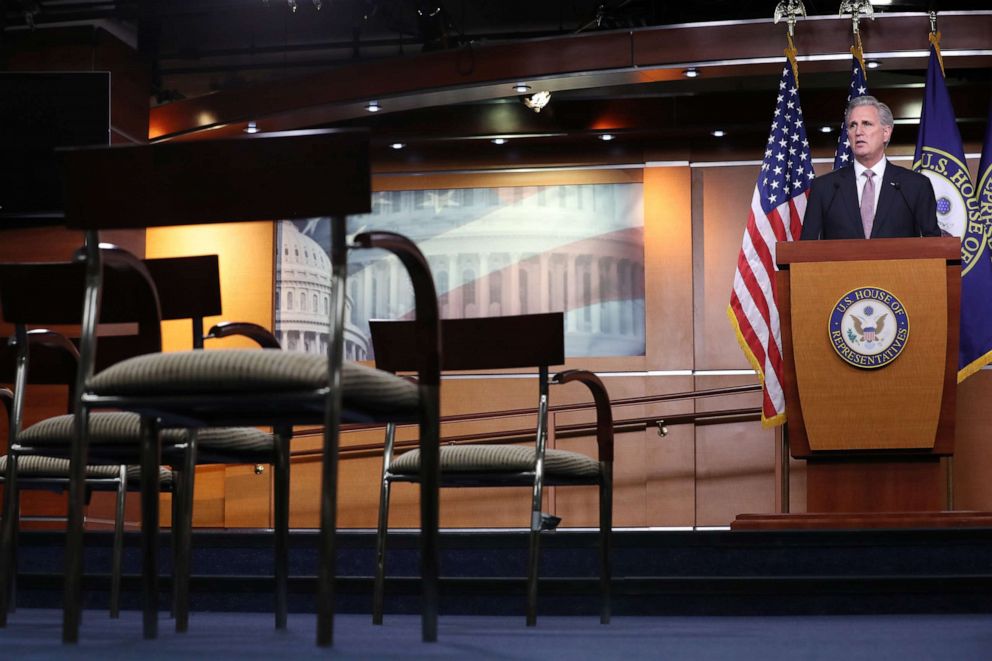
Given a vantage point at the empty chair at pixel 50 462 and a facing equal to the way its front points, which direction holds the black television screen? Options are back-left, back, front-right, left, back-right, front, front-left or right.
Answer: front-left

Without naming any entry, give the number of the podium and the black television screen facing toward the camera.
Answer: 2

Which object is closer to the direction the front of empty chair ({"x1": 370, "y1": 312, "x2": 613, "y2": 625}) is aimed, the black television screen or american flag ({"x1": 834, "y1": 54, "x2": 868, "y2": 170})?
the american flag

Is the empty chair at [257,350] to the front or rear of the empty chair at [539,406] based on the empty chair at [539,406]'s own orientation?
to the rear

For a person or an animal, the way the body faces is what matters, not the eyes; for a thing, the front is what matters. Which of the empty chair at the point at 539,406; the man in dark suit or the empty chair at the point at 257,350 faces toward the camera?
the man in dark suit

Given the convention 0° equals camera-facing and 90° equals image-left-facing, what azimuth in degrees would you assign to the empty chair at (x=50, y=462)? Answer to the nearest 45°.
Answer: approximately 225°

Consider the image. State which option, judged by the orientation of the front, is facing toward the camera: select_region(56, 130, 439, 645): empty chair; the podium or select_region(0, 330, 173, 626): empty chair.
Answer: the podium

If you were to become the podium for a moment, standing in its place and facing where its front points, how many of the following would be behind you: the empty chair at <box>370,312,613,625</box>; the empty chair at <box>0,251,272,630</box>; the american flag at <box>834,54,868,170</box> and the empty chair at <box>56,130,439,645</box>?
1

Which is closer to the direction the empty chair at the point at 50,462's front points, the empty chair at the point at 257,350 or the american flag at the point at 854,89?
the american flag

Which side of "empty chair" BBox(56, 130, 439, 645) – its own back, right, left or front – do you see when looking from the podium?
front

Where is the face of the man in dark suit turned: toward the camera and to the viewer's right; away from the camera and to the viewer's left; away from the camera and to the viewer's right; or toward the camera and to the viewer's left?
toward the camera and to the viewer's left

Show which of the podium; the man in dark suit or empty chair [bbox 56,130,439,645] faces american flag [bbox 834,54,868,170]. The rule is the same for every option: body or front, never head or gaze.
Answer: the empty chair

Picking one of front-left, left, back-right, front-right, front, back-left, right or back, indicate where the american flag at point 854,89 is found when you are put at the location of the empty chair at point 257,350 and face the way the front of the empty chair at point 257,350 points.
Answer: front

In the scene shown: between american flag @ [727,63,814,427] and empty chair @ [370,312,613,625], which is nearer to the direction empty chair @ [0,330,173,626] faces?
the american flag

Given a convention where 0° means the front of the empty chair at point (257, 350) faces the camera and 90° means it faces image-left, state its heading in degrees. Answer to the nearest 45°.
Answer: approximately 225°

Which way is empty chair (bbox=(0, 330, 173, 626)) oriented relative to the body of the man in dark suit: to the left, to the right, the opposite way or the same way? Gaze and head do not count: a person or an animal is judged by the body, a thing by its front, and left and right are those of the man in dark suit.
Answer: the opposite way

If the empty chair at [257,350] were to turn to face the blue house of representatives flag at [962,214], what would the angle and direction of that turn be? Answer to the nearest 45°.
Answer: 0° — it already faces it

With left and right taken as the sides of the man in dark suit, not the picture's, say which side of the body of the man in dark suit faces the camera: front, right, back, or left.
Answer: front

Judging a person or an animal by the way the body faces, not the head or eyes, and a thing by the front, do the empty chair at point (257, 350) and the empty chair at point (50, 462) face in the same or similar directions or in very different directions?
same or similar directions

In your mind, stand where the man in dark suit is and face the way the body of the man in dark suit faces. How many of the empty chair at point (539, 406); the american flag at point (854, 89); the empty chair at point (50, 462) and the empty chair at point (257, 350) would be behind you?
1

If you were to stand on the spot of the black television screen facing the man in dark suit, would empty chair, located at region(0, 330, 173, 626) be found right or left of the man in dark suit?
right

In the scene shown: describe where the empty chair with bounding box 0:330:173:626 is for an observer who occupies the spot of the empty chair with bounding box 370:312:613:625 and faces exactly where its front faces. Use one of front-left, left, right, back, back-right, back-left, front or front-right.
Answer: back-left
